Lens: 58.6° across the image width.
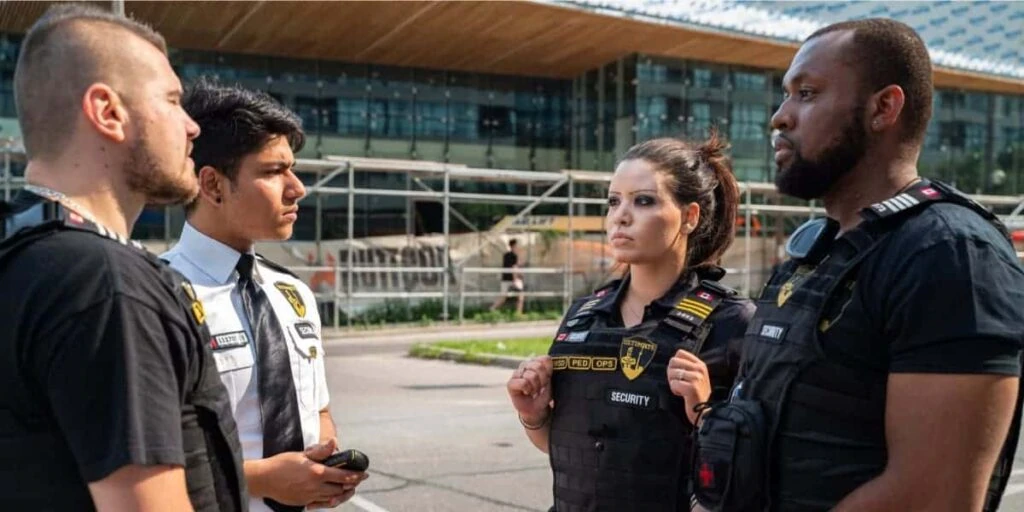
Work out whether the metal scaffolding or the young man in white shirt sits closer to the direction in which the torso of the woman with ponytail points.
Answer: the young man in white shirt

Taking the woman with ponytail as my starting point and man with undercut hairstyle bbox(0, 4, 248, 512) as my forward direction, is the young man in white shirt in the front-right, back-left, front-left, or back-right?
front-right

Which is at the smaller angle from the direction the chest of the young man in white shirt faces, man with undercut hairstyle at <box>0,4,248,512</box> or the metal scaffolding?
the man with undercut hairstyle

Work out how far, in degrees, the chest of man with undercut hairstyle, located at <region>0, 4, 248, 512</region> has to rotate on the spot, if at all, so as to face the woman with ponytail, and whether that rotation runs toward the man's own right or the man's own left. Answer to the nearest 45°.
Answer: approximately 45° to the man's own left

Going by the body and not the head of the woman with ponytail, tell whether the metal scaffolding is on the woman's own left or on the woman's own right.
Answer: on the woman's own right

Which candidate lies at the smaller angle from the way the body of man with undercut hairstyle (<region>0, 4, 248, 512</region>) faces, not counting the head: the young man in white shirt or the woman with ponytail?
the woman with ponytail

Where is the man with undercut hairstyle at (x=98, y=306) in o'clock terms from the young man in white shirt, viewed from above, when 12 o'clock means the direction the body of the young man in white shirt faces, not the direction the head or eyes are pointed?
The man with undercut hairstyle is roughly at 2 o'clock from the young man in white shirt.

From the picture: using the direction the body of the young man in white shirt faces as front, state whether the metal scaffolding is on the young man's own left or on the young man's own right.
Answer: on the young man's own left

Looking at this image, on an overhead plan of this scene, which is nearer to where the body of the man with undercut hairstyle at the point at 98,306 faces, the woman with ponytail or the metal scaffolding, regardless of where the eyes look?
the woman with ponytail

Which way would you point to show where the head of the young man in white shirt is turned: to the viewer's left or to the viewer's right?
to the viewer's right

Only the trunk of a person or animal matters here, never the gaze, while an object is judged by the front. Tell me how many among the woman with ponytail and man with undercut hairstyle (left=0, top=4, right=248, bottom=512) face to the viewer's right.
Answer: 1

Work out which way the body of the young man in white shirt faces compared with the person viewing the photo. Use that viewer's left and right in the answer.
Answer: facing the viewer and to the right of the viewer

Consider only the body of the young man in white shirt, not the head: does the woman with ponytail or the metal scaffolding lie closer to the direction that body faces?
the woman with ponytail

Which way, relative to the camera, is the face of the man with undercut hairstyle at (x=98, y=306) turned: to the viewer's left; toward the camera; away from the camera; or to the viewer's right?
to the viewer's right

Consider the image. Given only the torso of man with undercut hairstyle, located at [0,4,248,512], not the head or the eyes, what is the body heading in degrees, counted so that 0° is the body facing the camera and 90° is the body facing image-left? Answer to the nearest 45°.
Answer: approximately 270°

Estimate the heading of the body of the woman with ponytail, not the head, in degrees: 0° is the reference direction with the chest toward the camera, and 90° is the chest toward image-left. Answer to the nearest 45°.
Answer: approximately 45°

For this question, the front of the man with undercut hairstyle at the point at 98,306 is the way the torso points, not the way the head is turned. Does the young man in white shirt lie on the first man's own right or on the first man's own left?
on the first man's own left

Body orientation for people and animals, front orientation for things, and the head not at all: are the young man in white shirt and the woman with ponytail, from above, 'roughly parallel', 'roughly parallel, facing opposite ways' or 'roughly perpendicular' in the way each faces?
roughly perpendicular

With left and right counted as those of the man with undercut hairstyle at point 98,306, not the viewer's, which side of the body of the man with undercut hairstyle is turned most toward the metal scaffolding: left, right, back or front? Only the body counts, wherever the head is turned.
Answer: left
